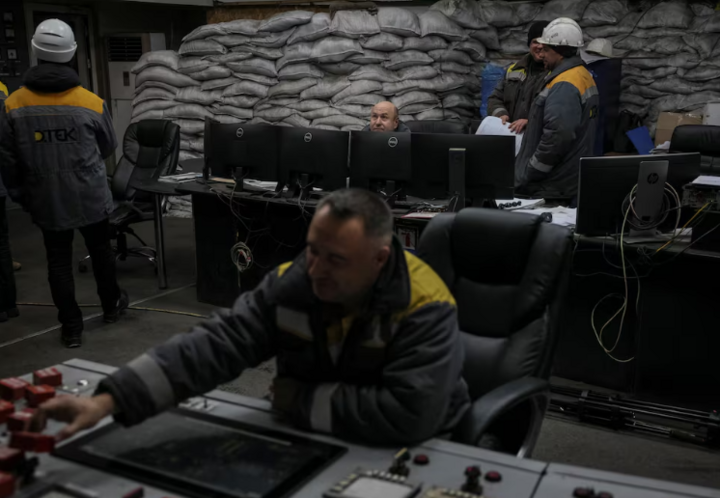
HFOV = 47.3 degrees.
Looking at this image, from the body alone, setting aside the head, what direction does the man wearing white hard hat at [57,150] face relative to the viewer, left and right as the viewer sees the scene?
facing away from the viewer

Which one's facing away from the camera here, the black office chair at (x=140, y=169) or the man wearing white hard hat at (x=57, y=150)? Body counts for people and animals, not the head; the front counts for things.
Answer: the man wearing white hard hat

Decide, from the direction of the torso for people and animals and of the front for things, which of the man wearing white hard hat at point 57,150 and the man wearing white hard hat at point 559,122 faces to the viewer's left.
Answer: the man wearing white hard hat at point 559,122

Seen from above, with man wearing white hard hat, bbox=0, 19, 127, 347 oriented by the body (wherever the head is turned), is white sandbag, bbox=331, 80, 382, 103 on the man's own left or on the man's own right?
on the man's own right

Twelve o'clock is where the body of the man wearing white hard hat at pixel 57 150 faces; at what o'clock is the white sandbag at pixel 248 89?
The white sandbag is roughly at 1 o'clock from the man wearing white hard hat.

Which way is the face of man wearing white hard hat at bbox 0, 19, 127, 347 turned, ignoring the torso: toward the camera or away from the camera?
away from the camera

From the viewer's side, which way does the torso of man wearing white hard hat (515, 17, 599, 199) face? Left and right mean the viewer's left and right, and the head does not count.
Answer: facing to the left of the viewer

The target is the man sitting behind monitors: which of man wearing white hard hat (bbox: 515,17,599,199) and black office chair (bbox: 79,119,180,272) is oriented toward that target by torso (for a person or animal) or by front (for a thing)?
the man wearing white hard hat

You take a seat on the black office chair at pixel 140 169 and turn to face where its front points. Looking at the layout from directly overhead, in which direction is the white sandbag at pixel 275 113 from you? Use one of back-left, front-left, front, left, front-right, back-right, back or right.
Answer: back

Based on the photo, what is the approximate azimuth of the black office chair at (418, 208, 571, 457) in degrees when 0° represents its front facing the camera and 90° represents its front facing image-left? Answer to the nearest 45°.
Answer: approximately 45°
